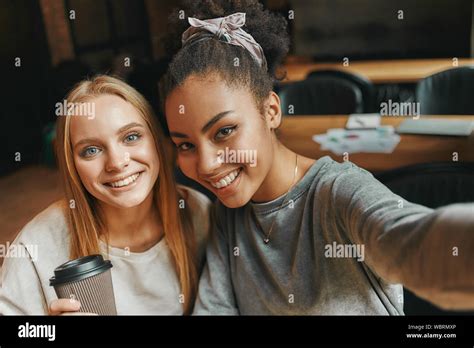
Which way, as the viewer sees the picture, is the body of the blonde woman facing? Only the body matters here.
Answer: toward the camera

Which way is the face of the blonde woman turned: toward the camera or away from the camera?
toward the camera
